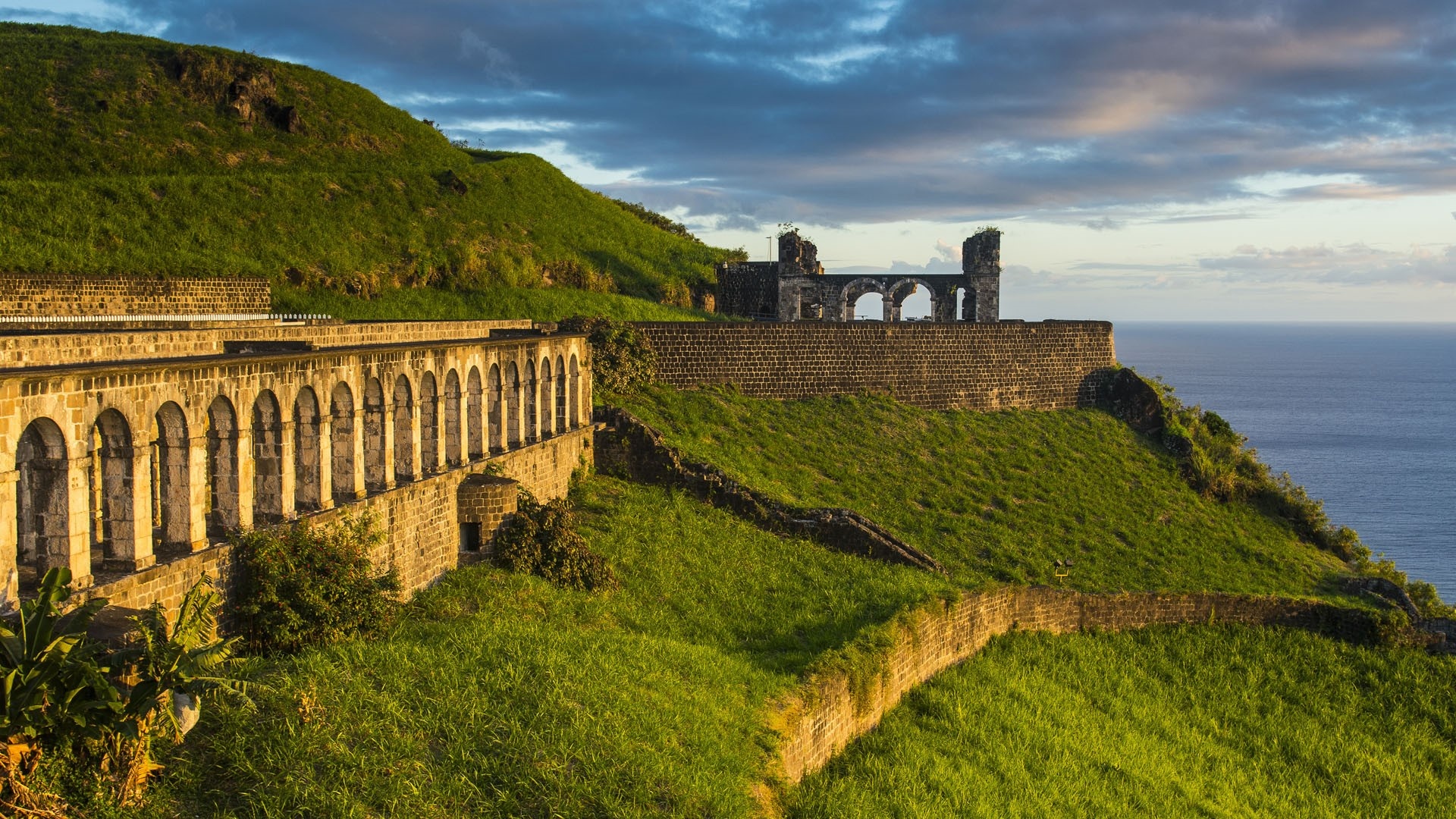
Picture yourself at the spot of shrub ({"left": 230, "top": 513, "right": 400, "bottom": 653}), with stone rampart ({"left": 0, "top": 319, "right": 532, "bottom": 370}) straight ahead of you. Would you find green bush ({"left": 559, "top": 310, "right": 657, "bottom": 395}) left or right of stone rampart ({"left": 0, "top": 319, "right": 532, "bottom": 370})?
right

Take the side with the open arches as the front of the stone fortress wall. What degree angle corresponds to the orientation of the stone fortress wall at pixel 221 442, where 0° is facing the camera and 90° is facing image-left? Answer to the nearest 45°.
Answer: approximately 315°

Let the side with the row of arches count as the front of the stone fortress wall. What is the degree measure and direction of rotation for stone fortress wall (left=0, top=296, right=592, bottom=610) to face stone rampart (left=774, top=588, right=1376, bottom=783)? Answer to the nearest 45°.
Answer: approximately 45° to its left

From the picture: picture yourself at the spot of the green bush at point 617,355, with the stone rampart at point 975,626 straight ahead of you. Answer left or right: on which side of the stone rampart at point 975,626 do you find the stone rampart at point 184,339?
right
